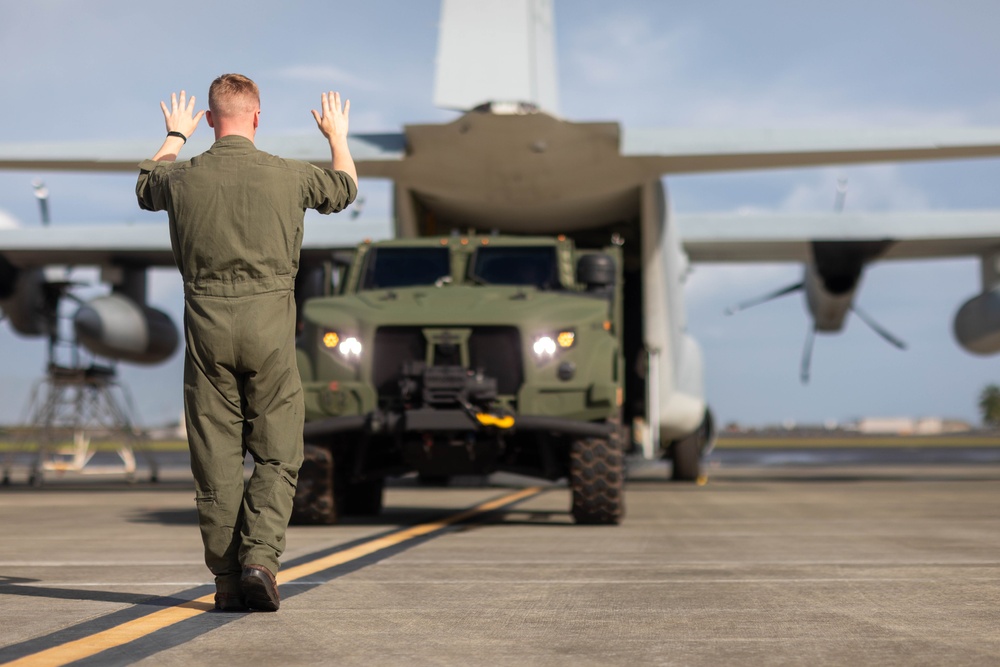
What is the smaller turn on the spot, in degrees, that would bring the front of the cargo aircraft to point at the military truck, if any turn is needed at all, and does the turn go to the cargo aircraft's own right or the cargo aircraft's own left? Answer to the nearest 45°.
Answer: approximately 180°

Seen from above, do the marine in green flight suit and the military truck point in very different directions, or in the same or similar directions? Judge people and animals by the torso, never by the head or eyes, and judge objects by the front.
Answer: very different directions

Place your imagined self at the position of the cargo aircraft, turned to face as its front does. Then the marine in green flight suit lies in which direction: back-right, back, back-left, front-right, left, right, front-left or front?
back

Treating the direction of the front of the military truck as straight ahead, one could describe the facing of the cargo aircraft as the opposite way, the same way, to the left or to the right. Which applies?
the opposite way

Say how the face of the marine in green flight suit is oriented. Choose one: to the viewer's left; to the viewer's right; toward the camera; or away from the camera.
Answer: away from the camera

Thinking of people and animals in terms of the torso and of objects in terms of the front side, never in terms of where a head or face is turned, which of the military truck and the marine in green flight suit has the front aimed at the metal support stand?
the marine in green flight suit

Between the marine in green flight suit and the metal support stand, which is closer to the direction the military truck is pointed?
the marine in green flight suit

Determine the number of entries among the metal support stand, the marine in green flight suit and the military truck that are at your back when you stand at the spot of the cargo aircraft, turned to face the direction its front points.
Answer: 2

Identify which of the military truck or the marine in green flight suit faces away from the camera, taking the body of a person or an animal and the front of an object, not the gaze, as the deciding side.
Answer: the marine in green flight suit

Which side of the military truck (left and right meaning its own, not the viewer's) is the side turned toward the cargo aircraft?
back

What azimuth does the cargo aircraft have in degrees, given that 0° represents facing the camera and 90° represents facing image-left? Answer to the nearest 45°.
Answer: approximately 180°

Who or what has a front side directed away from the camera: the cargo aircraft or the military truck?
the cargo aircraft

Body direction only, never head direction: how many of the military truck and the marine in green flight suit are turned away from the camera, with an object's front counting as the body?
1

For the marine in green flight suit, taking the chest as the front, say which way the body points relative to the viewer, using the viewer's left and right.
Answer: facing away from the viewer

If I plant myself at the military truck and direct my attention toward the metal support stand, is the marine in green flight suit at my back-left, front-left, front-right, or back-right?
back-left
